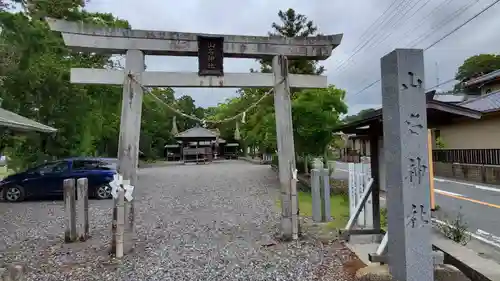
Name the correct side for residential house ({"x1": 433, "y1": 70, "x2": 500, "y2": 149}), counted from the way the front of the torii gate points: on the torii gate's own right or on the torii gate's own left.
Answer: on the torii gate's own left

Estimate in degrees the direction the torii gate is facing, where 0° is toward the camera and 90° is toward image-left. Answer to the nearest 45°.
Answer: approximately 0°

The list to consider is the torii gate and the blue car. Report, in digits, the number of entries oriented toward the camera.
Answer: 1
